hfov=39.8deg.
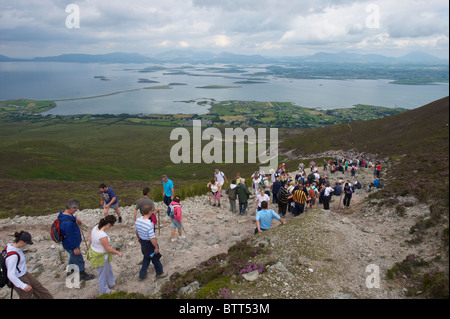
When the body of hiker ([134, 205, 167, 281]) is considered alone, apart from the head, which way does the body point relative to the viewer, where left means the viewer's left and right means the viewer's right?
facing away from the viewer and to the right of the viewer

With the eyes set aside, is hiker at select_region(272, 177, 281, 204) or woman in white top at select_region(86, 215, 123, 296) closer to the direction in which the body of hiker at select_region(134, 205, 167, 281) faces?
the hiker

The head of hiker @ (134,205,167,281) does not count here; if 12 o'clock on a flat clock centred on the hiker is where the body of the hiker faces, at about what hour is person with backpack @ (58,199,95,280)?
The person with backpack is roughly at 8 o'clock from the hiker.

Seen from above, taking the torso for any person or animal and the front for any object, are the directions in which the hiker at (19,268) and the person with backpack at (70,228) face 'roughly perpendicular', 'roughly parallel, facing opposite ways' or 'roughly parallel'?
roughly parallel
